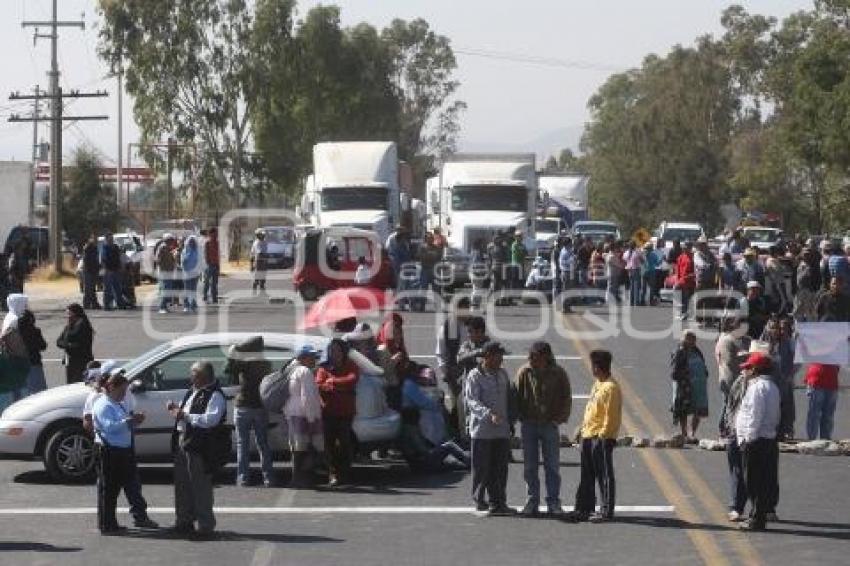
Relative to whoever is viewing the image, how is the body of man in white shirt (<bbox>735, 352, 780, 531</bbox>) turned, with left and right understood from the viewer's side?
facing to the left of the viewer

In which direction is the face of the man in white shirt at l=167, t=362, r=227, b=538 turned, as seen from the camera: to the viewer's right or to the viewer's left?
to the viewer's left

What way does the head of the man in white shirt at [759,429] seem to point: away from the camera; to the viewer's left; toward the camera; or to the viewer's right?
to the viewer's left

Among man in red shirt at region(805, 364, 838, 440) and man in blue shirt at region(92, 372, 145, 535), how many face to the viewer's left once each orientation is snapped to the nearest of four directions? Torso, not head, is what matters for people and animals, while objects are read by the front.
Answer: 0

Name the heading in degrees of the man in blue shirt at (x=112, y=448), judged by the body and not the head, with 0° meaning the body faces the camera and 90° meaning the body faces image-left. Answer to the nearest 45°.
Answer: approximately 270°

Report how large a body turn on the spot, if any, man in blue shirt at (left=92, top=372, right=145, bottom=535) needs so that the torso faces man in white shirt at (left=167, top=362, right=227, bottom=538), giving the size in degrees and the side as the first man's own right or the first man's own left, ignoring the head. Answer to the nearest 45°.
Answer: approximately 45° to the first man's own right

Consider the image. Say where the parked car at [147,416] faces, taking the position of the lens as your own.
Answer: facing to the left of the viewer

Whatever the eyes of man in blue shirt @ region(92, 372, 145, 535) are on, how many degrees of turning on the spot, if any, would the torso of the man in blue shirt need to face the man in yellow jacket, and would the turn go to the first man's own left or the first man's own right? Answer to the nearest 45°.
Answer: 0° — they already face them
